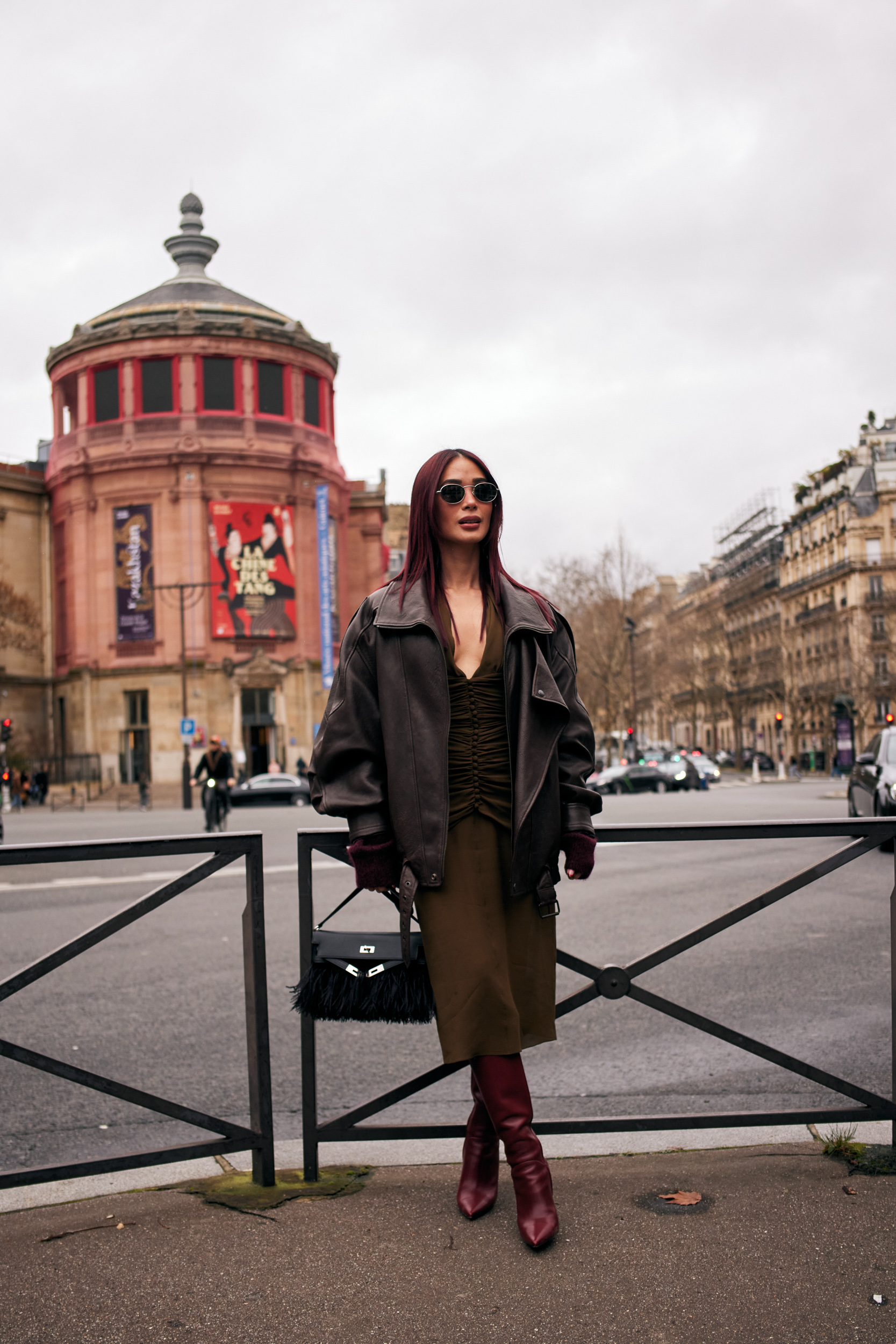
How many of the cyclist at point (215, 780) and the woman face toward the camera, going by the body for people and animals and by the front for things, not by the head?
2

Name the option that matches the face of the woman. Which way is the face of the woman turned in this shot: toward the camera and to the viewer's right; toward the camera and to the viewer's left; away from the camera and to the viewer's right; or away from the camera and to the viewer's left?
toward the camera and to the viewer's right

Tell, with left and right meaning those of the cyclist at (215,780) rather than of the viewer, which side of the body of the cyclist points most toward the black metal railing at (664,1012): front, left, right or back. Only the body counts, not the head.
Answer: front

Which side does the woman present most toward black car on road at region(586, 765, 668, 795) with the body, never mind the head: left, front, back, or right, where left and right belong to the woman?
back

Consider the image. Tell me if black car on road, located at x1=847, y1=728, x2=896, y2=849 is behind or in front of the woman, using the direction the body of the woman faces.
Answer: behind

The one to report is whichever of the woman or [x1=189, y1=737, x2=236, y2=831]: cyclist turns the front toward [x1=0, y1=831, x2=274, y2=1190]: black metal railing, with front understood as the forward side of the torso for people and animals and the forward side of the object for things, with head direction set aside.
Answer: the cyclist

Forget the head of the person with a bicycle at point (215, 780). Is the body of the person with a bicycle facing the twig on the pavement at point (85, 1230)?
yes

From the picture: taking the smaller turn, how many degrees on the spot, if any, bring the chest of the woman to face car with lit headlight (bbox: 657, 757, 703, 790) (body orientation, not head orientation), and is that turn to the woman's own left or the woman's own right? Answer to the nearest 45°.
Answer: approximately 180°

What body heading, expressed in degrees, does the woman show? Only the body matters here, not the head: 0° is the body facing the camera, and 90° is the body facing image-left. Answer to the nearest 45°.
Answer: approximately 0°

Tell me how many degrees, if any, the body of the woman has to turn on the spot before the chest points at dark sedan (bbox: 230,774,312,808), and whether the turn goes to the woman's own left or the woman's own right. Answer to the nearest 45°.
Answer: approximately 180°

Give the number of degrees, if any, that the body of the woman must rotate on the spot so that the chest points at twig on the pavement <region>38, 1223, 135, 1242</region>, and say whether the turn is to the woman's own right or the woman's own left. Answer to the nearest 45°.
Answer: approximately 90° to the woman's own right

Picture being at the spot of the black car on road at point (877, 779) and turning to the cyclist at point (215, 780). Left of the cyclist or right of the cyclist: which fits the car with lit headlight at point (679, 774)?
right
